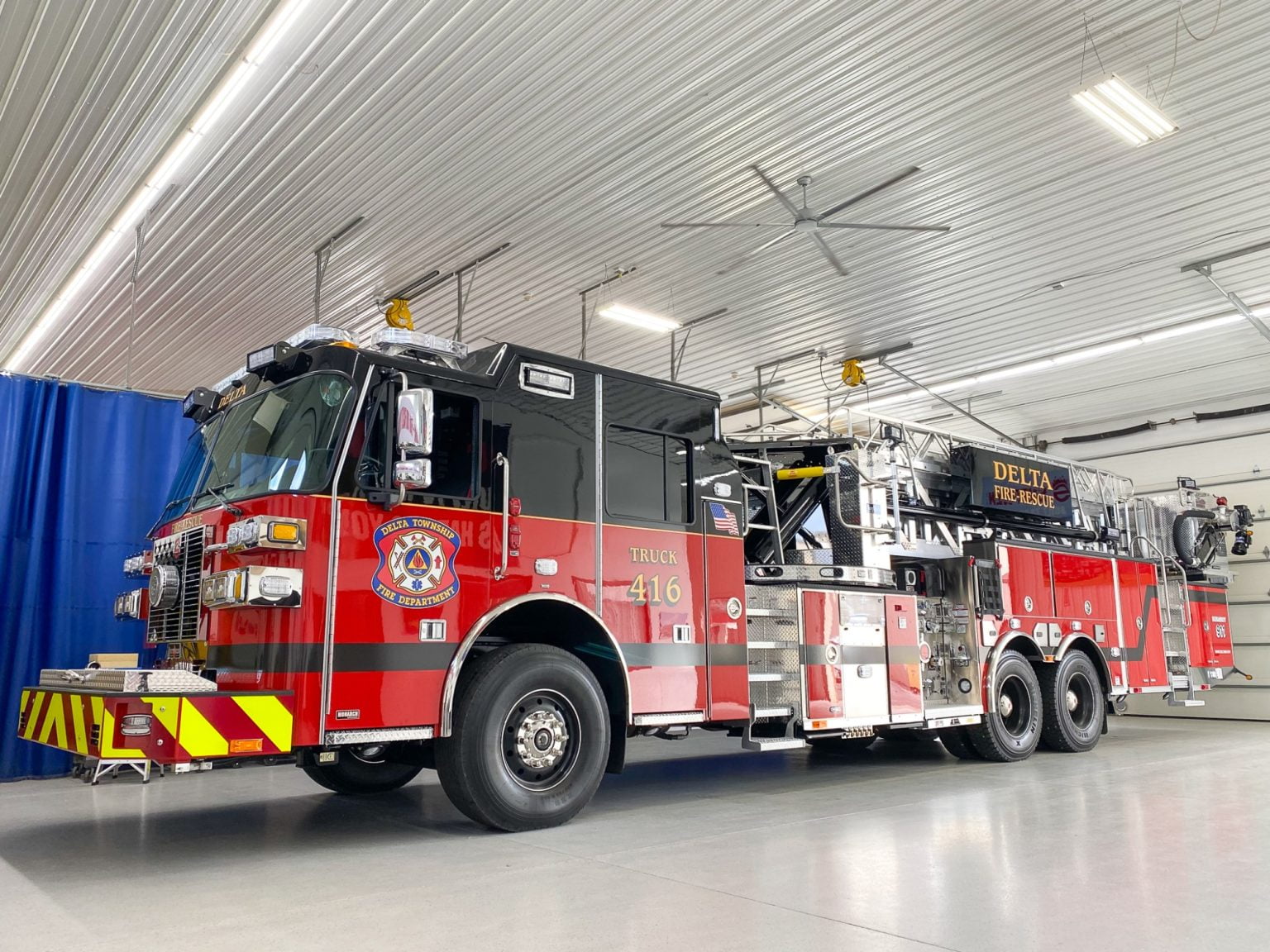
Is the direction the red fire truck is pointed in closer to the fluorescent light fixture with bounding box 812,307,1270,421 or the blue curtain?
the blue curtain

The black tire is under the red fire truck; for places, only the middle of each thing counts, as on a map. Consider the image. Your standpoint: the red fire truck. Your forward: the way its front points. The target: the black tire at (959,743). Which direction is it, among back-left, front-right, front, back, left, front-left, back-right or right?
back

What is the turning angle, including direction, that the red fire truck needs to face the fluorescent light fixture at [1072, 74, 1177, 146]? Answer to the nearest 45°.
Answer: approximately 135° to its left

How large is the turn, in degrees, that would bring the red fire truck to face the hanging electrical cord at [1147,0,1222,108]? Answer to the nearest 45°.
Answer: approximately 135° to its left

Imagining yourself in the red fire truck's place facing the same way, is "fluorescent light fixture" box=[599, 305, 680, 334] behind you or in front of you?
behind

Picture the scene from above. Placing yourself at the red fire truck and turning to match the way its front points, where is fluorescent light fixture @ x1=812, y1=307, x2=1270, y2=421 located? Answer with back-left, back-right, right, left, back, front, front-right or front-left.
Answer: back

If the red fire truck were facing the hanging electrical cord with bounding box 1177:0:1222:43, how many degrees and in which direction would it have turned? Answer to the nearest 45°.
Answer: approximately 135° to its left

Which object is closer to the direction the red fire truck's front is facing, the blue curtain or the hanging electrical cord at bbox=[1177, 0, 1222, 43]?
the blue curtain
